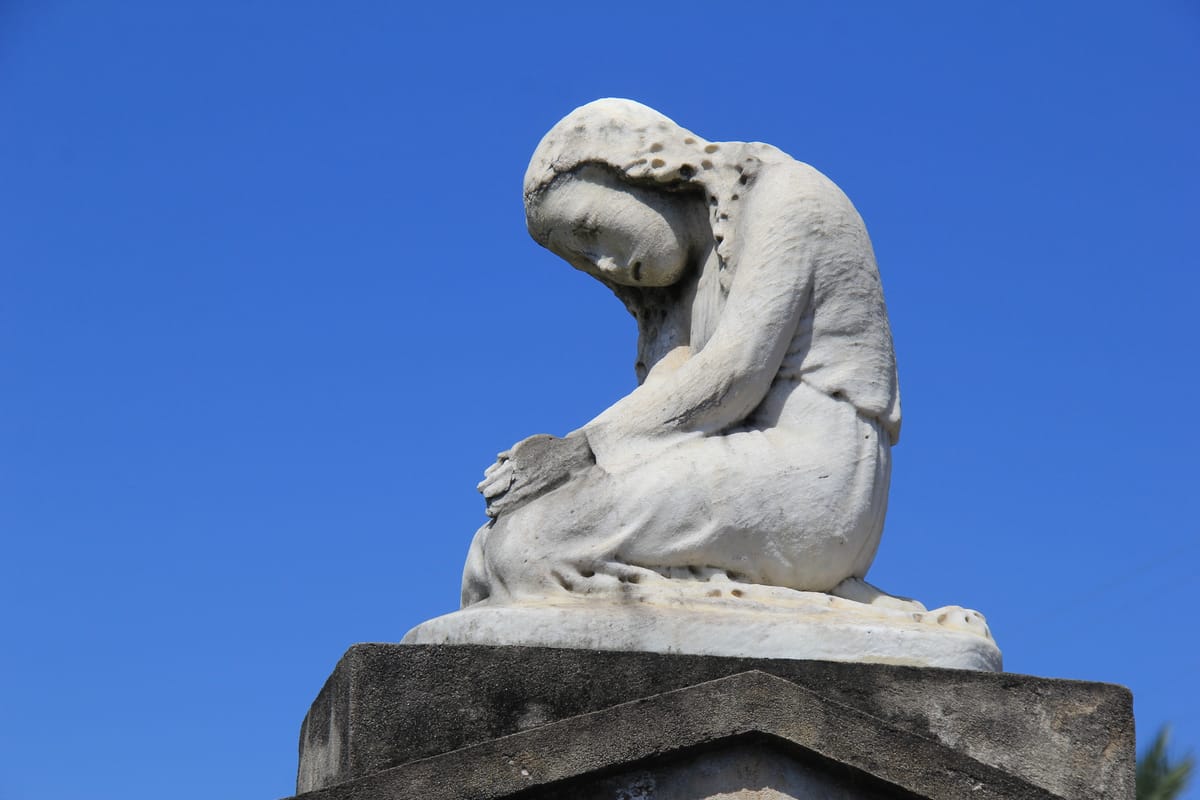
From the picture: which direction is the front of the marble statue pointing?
to the viewer's left
